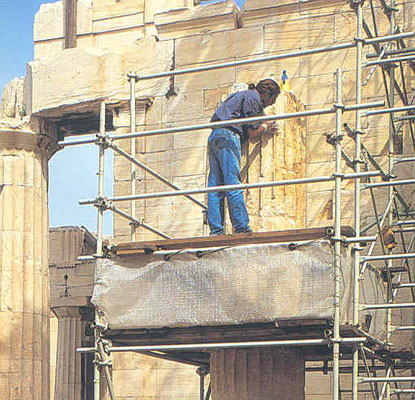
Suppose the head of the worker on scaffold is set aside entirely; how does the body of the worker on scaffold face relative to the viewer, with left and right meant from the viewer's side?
facing to the right of the viewer

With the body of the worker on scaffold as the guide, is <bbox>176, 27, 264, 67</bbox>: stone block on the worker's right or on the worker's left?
on the worker's left

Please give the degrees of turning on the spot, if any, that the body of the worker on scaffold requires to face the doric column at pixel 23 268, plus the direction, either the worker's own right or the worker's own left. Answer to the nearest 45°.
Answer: approximately 135° to the worker's own left

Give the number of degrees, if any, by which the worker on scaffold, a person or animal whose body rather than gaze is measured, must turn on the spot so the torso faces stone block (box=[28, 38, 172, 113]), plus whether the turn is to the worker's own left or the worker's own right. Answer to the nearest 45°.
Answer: approximately 90° to the worker's own left

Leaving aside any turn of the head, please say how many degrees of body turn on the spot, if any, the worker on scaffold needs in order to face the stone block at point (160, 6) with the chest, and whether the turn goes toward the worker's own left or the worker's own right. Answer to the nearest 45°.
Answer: approximately 90° to the worker's own left
